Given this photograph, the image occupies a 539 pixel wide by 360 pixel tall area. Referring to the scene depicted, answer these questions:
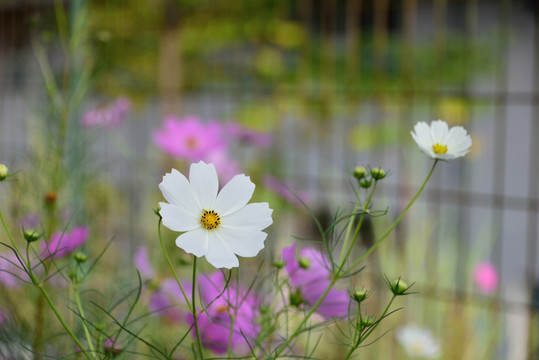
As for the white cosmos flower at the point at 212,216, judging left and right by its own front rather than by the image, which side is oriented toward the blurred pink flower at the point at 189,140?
back

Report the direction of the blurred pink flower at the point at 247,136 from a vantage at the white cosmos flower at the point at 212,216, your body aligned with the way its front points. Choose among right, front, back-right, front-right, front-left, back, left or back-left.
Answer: back

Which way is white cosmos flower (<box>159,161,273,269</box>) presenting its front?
toward the camera

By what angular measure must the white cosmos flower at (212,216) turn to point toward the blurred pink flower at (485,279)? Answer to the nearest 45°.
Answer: approximately 135° to its left
